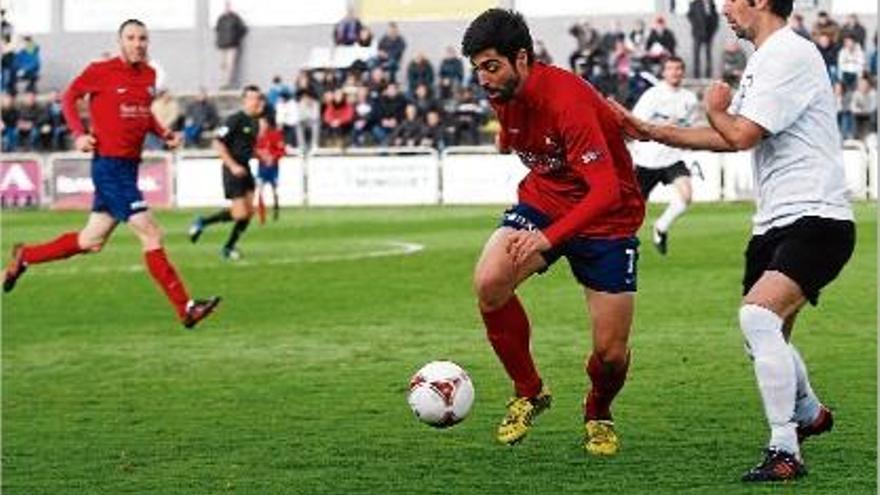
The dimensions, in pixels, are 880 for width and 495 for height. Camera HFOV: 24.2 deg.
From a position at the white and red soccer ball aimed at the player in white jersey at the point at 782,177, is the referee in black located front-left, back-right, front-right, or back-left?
back-left

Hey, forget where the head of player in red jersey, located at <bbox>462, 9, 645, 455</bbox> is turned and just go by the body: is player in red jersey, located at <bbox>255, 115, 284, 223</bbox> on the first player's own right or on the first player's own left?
on the first player's own right

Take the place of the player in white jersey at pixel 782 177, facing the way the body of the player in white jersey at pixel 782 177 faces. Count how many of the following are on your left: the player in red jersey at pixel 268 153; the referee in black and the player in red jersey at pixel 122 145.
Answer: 0

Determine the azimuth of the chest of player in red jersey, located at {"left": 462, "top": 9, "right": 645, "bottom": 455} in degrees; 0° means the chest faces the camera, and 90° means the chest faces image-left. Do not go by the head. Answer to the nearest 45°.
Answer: approximately 45°

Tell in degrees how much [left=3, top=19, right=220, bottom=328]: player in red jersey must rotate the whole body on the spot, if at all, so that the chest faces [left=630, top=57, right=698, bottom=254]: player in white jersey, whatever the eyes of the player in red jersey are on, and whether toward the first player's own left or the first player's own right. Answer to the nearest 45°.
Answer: approximately 90° to the first player's own left

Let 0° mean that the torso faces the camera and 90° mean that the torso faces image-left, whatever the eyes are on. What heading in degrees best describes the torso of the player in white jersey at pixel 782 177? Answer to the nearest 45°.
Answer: approximately 90°

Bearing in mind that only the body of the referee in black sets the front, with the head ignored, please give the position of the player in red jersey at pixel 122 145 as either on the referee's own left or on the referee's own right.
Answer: on the referee's own right

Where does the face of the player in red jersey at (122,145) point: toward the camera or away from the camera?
toward the camera

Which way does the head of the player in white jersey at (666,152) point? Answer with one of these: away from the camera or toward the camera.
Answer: toward the camera

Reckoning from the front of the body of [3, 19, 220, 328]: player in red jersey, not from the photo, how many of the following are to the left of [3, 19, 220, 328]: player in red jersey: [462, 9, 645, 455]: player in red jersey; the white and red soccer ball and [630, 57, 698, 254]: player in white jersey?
1

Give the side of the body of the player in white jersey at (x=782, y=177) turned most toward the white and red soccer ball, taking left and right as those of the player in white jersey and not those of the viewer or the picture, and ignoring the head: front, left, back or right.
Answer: front

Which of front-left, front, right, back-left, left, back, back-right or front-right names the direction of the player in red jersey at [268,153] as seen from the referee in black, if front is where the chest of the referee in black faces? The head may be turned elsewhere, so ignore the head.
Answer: back-left

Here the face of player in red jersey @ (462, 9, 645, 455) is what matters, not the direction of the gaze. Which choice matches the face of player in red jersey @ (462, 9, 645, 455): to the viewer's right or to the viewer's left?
to the viewer's left

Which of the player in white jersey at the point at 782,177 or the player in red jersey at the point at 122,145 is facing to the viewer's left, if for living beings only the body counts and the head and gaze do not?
the player in white jersey

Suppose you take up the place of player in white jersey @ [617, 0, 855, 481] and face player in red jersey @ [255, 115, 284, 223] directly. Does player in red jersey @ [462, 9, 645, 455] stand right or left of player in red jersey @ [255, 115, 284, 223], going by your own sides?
left
